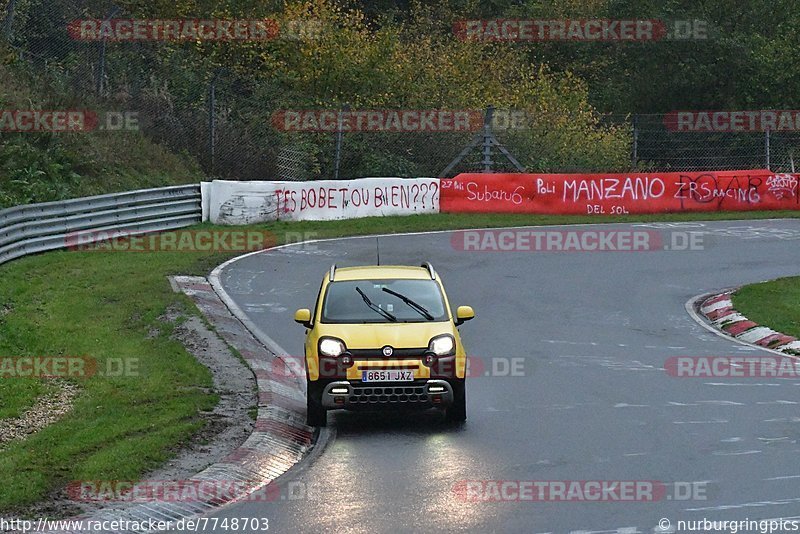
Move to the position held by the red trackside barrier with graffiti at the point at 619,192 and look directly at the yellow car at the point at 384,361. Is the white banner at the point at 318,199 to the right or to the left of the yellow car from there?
right

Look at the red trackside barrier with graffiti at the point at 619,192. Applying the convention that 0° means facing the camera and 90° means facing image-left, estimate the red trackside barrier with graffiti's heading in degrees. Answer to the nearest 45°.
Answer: approximately 0°

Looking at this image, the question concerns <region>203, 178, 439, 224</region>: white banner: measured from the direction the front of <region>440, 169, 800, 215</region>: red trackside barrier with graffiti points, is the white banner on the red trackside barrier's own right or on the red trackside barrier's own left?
on the red trackside barrier's own right

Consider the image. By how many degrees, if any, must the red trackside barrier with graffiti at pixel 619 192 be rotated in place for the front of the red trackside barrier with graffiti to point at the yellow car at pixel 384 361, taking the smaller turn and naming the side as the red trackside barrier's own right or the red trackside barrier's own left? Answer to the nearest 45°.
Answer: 0° — it already faces it

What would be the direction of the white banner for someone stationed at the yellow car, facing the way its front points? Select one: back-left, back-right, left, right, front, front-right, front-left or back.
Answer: back

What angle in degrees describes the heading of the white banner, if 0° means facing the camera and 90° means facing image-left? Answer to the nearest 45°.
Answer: approximately 0°
